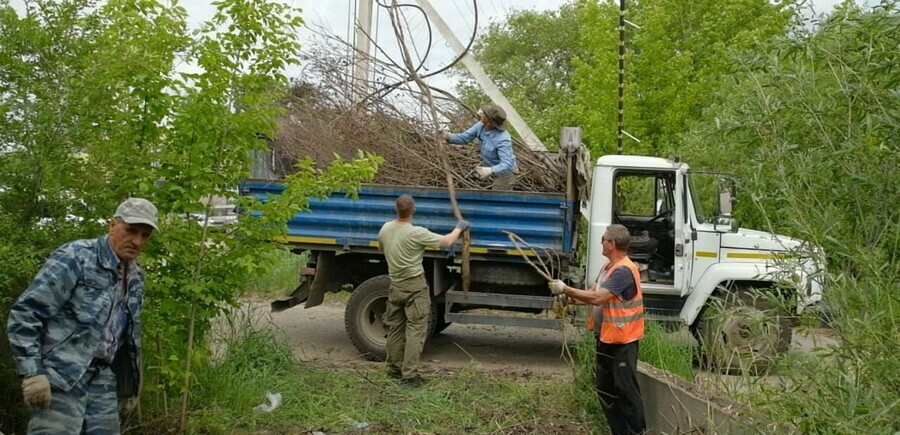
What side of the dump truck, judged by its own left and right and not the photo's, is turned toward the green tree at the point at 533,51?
left

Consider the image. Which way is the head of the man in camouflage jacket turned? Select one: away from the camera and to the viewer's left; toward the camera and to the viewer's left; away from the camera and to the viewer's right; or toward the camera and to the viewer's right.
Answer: toward the camera and to the viewer's right

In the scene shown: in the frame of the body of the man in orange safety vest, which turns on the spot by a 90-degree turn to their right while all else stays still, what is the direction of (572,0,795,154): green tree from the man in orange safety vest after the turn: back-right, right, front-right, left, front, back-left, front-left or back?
front

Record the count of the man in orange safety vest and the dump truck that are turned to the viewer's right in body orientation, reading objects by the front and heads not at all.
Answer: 1

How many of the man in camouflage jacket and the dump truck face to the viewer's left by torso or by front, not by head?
0

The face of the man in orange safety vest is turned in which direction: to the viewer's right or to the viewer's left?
to the viewer's left

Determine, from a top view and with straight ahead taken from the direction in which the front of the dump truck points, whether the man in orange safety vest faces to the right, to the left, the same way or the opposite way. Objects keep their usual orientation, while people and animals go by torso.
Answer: the opposite way

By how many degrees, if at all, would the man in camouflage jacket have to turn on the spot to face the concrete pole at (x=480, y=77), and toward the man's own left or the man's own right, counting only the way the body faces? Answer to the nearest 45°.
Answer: approximately 90° to the man's own left

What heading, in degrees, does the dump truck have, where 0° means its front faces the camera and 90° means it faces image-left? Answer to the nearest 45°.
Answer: approximately 270°

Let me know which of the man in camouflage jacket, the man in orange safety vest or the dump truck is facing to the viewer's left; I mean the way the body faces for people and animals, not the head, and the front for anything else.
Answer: the man in orange safety vest

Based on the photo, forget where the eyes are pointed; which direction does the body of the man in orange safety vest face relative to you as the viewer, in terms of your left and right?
facing to the left of the viewer

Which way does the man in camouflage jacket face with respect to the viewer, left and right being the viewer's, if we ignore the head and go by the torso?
facing the viewer and to the right of the viewer
